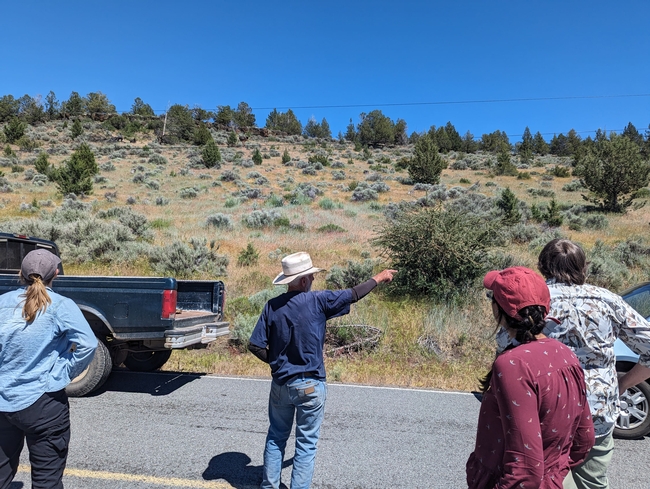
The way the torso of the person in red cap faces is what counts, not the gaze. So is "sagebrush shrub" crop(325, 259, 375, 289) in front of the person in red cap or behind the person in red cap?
in front

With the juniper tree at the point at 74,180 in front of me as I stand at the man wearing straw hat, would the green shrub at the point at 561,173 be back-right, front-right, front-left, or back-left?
front-right

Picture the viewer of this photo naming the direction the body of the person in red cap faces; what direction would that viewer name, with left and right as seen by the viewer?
facing away from the viewer and to the left of the viewer

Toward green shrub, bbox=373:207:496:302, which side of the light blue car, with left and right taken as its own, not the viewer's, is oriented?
right

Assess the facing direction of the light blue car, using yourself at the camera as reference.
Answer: facing the viewer and to the left of the viewer

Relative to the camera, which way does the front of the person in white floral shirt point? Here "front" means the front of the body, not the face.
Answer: away from the camera

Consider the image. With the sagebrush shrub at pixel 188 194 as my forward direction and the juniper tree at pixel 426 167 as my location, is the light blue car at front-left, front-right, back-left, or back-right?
front-left

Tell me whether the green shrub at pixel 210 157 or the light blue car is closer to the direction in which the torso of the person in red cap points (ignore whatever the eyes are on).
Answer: the green shrub

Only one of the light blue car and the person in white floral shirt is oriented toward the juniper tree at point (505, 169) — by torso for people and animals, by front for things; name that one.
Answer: the person in white floral shirt

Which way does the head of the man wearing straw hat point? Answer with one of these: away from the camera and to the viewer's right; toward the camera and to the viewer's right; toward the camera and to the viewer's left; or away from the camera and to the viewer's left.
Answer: away from the camera and to the viewer's right

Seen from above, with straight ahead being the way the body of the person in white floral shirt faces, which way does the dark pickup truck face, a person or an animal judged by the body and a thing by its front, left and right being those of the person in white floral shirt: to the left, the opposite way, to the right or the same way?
to the left

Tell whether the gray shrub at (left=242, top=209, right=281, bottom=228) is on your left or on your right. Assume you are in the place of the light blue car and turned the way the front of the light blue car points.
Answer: on your right

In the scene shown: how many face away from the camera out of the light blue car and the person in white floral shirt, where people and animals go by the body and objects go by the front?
1

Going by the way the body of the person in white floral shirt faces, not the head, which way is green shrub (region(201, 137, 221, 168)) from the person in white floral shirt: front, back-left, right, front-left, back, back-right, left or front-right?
front-left

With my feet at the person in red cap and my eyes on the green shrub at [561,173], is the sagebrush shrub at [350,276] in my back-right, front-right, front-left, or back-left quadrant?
front-left

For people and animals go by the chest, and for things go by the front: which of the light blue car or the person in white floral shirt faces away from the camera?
the person in white floral shirt

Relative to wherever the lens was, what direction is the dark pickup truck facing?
facing away from the viewer and to the left of the viewer
